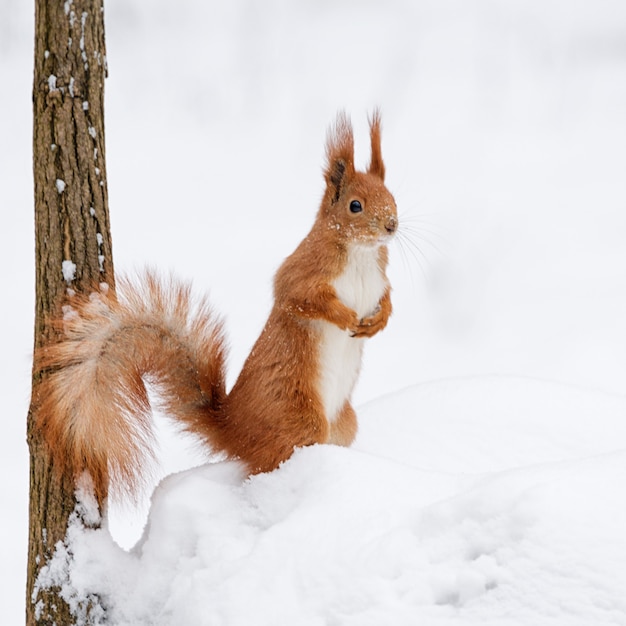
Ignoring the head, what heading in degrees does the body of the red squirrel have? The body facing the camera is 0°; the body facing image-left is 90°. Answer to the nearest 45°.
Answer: approximately 315°
